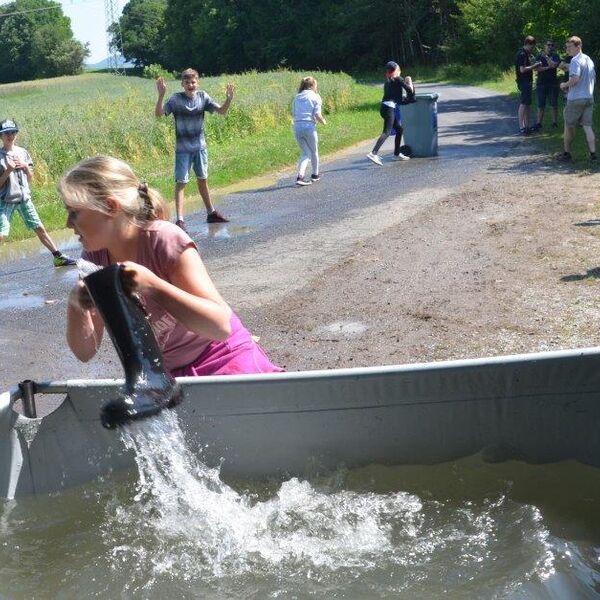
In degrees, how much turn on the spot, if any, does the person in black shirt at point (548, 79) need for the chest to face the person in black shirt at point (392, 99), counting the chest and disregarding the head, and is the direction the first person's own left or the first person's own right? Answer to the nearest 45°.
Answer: approximately 45° to the first person's own right

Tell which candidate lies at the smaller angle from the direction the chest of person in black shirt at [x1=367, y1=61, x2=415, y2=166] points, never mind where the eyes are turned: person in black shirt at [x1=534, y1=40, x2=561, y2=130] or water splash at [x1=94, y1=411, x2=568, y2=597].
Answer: the person in black shirt

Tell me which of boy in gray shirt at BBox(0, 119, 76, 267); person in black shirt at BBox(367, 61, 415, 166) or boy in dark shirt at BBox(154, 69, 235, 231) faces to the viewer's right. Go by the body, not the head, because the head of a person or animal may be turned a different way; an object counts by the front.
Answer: the person in black shirt

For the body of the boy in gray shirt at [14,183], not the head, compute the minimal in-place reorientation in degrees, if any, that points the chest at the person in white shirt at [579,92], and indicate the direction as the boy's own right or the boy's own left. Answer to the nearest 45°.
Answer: approximately 90° to the boy's own left

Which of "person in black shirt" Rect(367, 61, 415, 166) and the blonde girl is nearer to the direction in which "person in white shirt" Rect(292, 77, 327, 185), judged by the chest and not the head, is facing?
the person in black shirt

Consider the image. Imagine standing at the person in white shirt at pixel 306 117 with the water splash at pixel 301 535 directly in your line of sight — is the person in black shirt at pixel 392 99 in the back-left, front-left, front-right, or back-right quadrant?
back-left

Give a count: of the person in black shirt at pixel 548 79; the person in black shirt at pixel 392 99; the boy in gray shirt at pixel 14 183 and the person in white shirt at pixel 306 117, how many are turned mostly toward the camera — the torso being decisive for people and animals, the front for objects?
2

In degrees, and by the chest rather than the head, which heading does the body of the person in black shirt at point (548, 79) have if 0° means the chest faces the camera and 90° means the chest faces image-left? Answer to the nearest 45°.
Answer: approximately 0°

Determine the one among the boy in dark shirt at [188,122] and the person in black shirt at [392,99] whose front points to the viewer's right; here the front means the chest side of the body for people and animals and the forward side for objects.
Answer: the person in black shirt

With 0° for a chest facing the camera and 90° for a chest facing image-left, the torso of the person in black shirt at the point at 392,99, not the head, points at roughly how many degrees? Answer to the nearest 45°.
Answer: approximately 270°

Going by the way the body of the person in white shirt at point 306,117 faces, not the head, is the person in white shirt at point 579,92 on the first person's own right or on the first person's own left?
on the first person's own right
